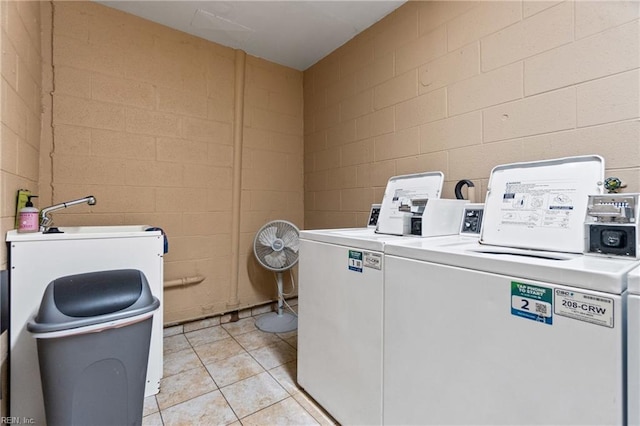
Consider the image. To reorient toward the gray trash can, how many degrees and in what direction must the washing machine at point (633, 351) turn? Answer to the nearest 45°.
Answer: approximately 45° to its right

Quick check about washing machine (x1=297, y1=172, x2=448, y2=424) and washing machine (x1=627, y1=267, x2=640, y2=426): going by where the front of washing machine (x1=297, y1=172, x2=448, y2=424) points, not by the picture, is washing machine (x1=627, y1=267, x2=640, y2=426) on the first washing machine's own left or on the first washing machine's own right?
on the first washing machine's own left

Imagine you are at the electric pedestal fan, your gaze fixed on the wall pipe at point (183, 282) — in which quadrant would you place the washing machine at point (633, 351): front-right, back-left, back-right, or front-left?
back-left

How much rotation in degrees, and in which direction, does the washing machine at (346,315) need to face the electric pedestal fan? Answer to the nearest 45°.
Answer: approximately 90° to its right

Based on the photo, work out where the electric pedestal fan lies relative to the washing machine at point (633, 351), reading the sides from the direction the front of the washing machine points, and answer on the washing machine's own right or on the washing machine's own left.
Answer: on the washing machine's own right

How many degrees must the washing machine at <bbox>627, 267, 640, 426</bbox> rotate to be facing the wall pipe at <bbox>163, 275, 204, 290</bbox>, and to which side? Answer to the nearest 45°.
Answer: approximately 90° to its right

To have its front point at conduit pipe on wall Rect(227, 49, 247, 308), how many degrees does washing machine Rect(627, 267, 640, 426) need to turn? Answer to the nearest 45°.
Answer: approximately 90° to its right
